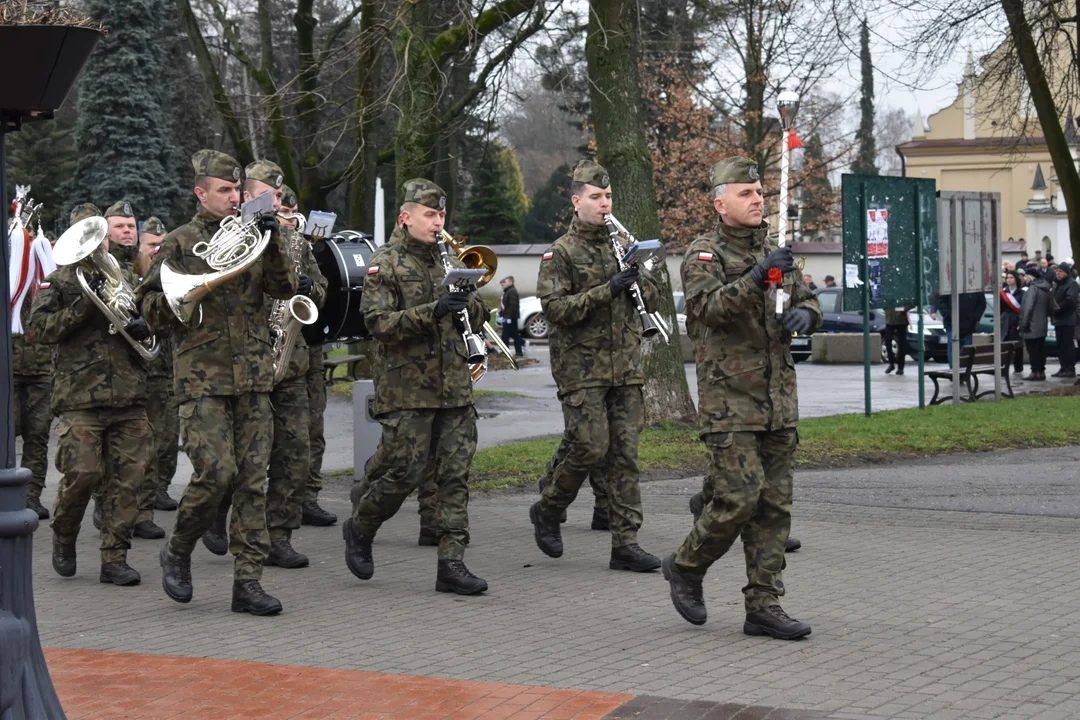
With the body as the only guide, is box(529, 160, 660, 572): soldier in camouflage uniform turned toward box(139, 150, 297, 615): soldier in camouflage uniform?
no

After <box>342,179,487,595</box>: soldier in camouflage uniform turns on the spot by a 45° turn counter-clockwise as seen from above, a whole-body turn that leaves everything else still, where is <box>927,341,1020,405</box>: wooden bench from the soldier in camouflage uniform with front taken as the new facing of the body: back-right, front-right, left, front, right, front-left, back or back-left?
front-left

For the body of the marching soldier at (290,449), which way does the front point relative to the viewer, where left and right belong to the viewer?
facing the viewer and to the right of the viewer

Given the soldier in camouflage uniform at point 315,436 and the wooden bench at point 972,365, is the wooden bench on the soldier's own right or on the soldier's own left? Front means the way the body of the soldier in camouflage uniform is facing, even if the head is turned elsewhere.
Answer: on the soldier's own left

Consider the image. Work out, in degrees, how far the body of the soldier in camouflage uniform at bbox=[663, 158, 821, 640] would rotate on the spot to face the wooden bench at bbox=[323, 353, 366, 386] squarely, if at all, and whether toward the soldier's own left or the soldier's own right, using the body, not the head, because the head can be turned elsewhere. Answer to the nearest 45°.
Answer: approximately 180°

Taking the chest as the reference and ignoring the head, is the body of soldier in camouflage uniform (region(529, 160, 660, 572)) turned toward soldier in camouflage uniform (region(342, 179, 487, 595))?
no

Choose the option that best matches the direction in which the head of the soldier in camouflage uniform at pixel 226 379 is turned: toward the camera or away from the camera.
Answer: toward the camera

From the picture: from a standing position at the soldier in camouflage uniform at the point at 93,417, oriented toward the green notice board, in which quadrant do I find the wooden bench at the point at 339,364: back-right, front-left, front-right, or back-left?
front-left

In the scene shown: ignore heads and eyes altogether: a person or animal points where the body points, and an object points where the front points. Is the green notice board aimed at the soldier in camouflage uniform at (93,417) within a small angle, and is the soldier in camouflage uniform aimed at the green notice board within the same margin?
no

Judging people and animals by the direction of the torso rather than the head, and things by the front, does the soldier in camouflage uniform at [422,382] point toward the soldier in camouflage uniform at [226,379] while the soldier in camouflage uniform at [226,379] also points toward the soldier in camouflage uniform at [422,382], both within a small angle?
no

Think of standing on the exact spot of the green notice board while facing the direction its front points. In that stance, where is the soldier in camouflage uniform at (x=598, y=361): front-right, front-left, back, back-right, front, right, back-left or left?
front-right

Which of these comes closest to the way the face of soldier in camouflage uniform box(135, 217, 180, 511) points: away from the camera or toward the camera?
toward the camera

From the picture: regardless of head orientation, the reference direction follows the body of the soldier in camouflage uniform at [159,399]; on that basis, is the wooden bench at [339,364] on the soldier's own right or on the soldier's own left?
on the soldier's own left

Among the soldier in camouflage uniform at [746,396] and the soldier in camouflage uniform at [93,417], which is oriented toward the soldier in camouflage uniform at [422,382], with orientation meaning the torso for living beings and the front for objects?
the soldier in camouflage uniform at [93,417]

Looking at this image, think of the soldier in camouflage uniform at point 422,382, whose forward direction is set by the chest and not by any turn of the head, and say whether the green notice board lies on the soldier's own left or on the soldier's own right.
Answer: on the soldier's own left

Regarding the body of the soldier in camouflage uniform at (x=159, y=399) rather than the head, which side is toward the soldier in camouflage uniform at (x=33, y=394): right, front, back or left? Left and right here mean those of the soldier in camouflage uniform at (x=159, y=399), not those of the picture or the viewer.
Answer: back

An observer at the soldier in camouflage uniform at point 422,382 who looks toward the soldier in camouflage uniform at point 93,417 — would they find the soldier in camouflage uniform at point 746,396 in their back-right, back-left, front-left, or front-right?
back-left
